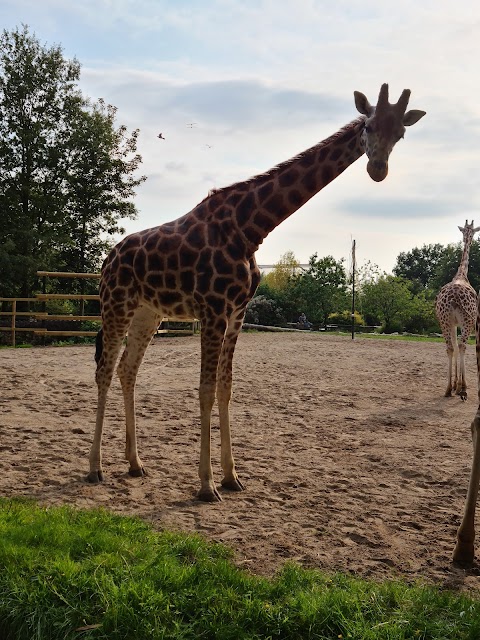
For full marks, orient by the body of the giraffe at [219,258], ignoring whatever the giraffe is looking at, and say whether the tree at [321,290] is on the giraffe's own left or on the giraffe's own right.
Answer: on the giraffe's own left

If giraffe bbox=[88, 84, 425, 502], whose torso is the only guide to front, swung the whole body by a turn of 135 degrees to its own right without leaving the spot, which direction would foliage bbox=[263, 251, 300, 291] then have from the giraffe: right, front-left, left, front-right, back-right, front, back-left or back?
right

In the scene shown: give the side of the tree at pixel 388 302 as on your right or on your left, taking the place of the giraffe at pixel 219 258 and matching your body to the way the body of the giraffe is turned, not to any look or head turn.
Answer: on your left

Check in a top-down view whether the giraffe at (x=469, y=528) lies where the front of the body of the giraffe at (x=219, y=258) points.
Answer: yes

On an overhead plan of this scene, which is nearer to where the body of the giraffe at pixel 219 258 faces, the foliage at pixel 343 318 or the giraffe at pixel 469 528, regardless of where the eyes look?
the giraffe

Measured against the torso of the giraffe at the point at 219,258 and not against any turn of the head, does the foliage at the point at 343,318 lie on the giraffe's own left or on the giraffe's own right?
on the giraffe's own left

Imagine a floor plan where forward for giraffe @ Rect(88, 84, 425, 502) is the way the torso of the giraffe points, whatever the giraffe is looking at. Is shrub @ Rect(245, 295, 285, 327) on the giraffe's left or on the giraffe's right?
on the giraffe's left

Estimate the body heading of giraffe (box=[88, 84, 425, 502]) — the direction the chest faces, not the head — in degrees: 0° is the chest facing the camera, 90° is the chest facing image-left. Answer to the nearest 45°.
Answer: approximately 315°

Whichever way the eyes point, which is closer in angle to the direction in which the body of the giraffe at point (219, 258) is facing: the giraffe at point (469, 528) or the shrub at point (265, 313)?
the giraffe
